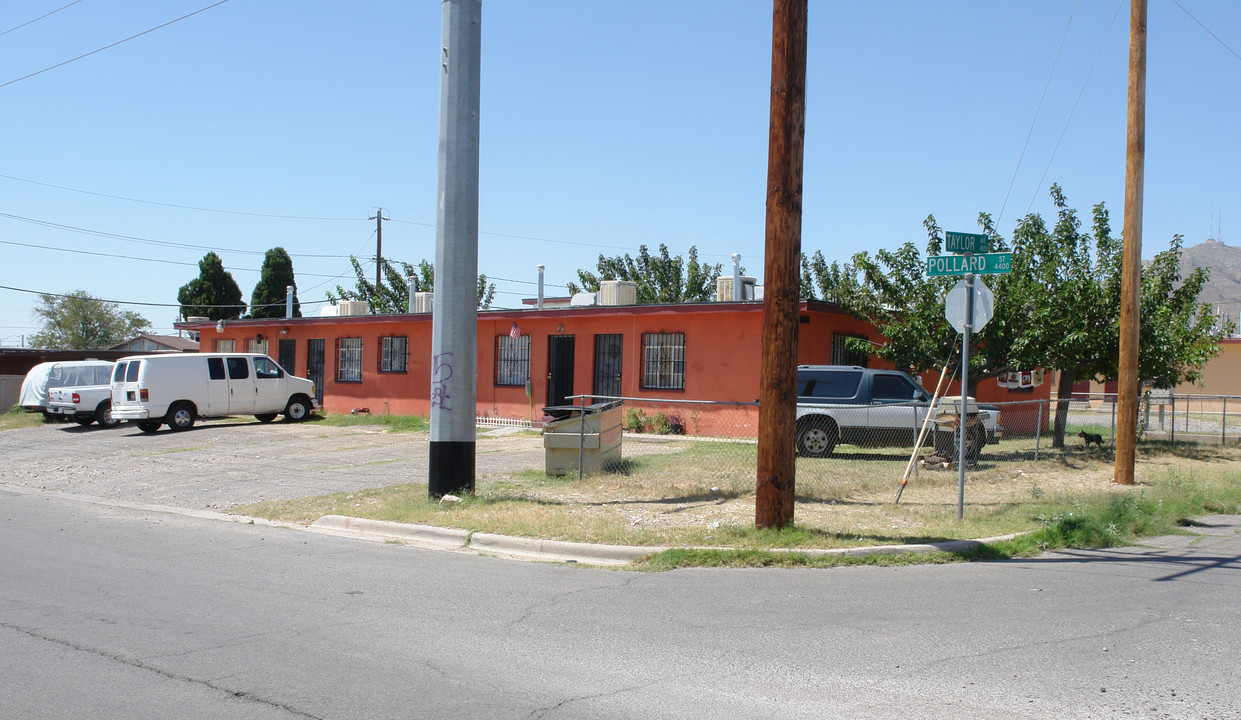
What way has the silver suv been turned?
to the viewer's right

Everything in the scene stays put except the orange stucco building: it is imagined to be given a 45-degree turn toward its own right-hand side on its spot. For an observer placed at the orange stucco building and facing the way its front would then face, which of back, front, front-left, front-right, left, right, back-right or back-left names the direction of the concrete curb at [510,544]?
left

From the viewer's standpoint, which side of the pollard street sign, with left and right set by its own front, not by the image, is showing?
front

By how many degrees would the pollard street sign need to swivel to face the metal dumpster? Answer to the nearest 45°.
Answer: approximately 90° to its right

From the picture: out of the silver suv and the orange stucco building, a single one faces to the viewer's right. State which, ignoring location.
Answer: the silver suv

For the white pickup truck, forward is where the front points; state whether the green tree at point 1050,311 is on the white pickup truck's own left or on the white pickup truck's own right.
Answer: on the white pickup truck's own right

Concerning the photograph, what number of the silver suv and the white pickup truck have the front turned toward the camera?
0

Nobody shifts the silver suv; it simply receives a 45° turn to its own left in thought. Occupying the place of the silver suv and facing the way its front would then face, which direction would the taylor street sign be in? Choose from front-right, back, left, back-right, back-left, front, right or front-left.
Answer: back-right

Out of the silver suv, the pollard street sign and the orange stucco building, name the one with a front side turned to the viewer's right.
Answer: the silver suv

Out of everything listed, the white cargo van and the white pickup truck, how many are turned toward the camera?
0
